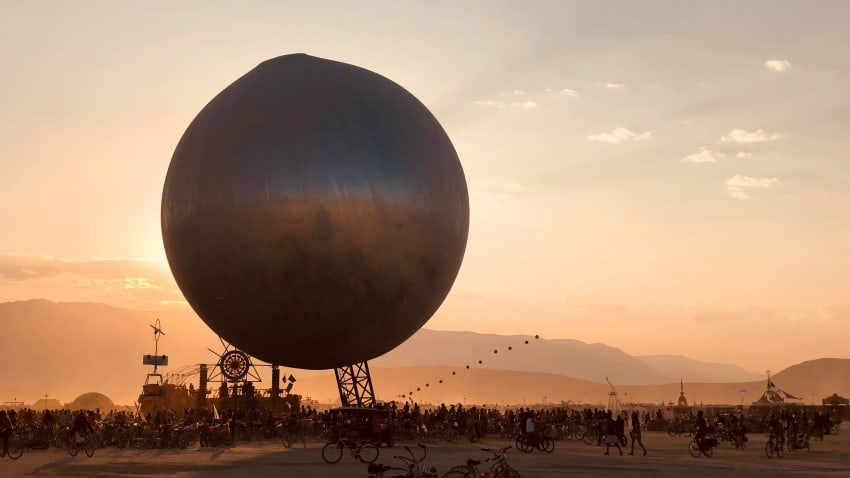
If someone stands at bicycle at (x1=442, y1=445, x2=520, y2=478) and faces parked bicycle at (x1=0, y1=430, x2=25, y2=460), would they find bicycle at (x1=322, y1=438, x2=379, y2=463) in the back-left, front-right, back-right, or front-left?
front-right

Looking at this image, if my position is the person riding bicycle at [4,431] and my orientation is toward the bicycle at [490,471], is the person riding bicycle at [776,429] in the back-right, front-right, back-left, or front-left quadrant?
front-left
